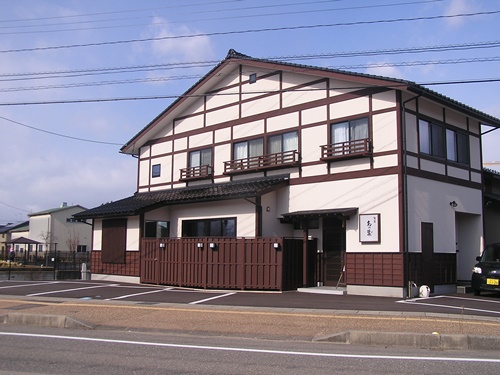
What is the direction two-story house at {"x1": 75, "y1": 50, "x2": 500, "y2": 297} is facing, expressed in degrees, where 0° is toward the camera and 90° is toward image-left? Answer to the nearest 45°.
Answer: approximately 45°
